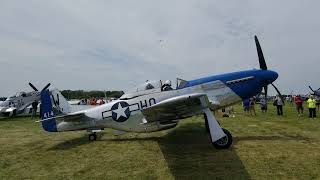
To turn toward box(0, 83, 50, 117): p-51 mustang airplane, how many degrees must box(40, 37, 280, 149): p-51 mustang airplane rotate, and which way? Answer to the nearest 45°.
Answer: approximately 135° to its left

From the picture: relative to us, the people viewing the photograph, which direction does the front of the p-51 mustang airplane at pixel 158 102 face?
facing to the right of the viewer
